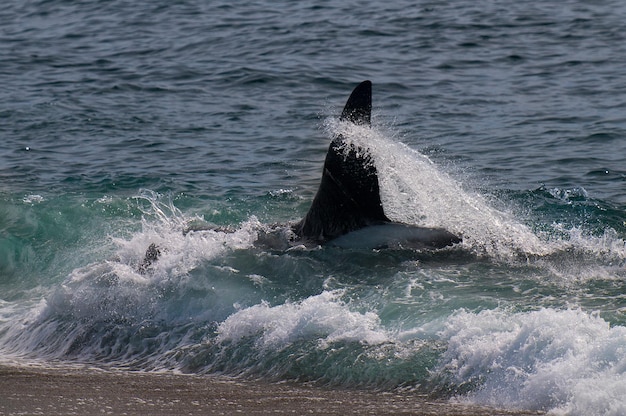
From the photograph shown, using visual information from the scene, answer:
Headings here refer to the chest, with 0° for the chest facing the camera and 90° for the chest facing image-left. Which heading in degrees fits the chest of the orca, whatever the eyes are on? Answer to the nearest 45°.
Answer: approximately 90°
